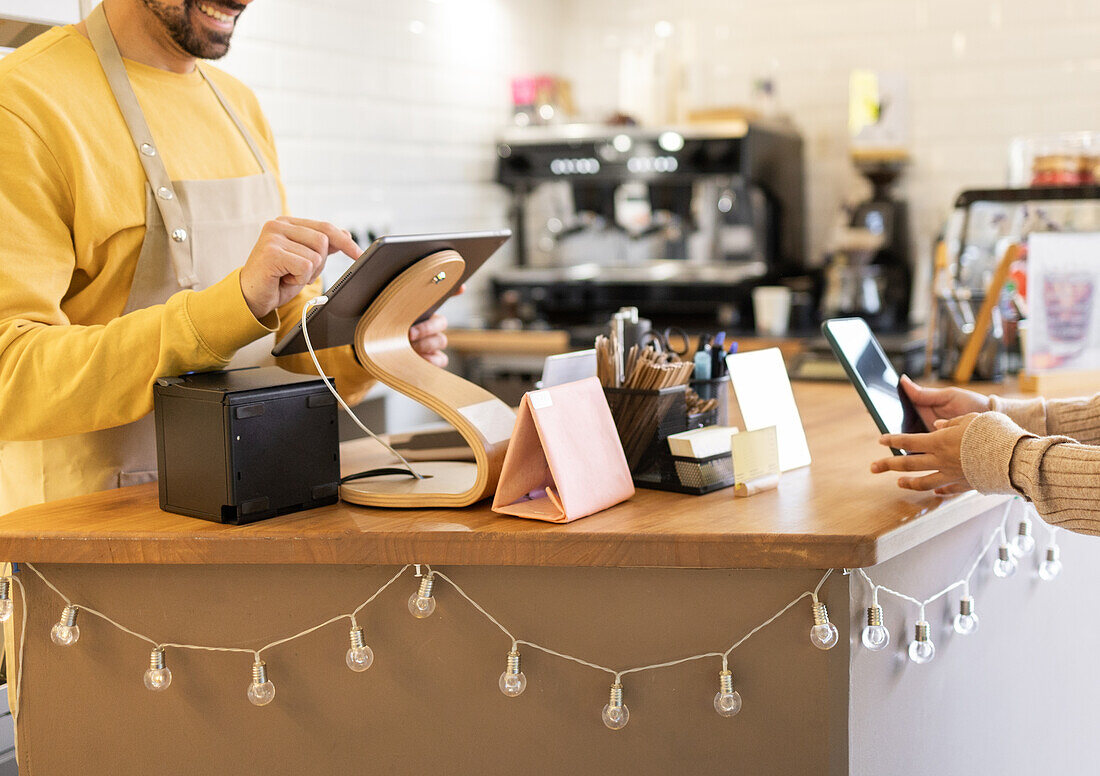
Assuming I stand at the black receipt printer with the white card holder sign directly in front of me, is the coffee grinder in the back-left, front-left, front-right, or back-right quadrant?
front-left

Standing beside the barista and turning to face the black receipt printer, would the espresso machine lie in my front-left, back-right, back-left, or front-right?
back-left

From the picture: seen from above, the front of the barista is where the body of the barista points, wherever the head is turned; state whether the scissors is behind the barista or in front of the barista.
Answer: in front

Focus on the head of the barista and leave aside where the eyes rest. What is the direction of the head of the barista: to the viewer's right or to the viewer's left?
to the viewer's right

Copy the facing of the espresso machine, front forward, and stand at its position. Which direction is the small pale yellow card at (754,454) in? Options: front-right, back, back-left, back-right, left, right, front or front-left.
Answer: front

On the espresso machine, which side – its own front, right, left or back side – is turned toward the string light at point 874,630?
front

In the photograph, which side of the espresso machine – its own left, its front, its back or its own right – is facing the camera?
front

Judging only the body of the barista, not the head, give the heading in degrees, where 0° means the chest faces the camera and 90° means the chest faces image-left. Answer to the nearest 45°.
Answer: approximately 315°
